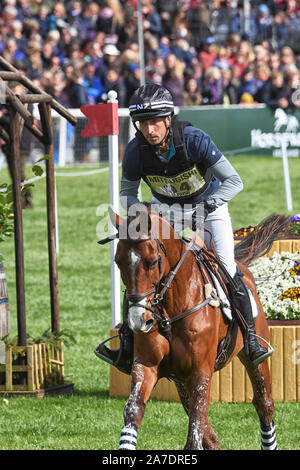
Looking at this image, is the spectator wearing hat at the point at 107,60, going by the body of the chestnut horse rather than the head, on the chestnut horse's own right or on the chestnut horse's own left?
on the chestnut horse's own right

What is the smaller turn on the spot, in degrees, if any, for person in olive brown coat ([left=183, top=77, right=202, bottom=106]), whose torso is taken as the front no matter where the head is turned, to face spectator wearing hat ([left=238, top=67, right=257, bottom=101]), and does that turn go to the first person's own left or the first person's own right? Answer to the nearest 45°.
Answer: approximately 135° to the first person's own left

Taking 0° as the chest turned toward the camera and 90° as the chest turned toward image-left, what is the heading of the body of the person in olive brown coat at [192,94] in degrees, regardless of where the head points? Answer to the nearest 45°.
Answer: approximately 0°

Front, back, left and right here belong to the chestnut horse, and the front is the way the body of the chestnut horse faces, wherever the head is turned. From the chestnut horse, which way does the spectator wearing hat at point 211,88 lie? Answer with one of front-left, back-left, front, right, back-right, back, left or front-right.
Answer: back-right

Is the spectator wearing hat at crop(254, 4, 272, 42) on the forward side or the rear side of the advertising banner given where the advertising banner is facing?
on the rear side

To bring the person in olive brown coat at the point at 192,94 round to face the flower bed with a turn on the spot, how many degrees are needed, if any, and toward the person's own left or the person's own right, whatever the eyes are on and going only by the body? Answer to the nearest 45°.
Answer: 0° — they already face it

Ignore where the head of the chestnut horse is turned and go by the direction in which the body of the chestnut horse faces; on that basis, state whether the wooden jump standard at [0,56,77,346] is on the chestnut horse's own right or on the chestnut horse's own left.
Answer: on the chestnut horse's own right

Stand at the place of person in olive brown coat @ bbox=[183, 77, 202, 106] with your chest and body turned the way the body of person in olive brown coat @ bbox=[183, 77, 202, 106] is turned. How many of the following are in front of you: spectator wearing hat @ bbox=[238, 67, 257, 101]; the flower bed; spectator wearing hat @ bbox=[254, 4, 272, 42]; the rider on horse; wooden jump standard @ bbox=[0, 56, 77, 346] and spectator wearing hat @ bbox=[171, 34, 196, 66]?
3

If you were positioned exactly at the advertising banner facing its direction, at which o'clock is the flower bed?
The flower bed is roughly at 12 o'clock from the advertising banner.

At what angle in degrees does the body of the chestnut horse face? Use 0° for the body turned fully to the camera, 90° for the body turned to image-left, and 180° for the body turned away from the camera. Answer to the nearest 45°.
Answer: approximately 45°

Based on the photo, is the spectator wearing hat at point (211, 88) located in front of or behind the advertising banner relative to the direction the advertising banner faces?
behind

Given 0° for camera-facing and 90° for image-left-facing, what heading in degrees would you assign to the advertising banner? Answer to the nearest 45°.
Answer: approximately 0°

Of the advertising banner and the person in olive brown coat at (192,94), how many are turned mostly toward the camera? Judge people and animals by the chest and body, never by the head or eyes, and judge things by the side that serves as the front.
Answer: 2
